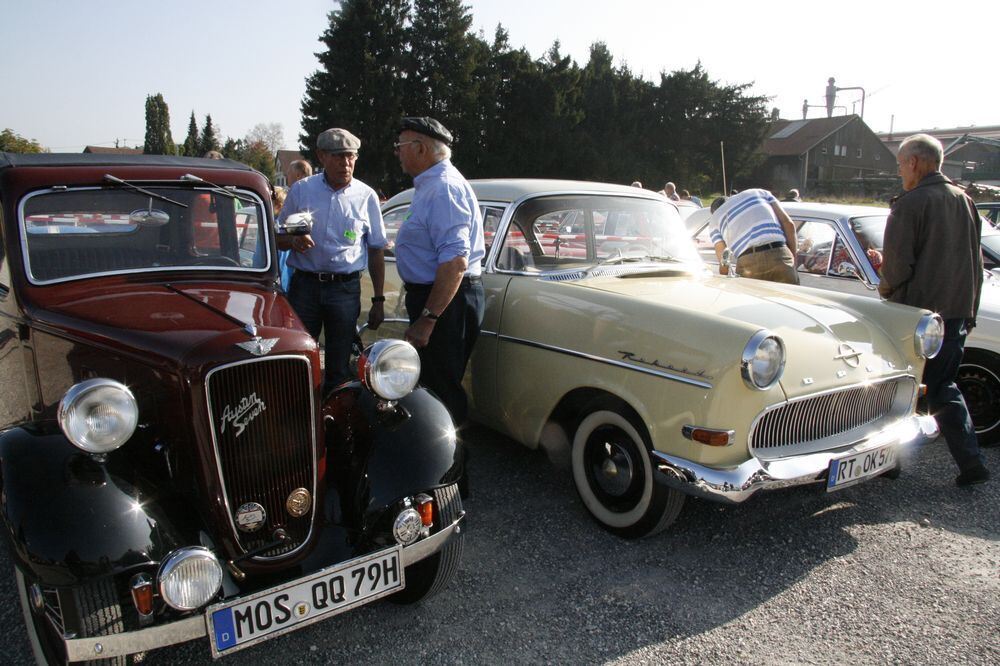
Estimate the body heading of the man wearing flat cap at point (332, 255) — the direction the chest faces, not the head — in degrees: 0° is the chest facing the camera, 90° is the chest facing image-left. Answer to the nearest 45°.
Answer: approximately 0°

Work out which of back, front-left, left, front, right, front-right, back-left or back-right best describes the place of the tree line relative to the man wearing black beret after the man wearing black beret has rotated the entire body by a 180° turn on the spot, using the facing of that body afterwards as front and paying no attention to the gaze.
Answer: left

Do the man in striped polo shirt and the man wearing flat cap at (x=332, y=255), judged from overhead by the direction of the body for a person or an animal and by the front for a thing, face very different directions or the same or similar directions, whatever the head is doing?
very different directions

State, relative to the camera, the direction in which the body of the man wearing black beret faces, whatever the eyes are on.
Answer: to the viewer's left

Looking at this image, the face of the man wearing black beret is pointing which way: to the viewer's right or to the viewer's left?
to the viewer's left

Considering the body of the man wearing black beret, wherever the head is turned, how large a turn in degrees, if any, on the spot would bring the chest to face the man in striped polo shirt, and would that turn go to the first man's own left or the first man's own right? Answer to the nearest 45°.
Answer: approximately 135° to the first man's own right

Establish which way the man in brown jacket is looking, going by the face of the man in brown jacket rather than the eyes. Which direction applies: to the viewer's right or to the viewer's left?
to the viewer's left

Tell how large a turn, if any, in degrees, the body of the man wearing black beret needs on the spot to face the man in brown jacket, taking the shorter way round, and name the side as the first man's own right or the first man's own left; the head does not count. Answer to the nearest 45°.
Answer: approximately 180°

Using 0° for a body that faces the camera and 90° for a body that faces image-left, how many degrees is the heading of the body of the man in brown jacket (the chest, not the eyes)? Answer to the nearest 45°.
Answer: approximately 135°
